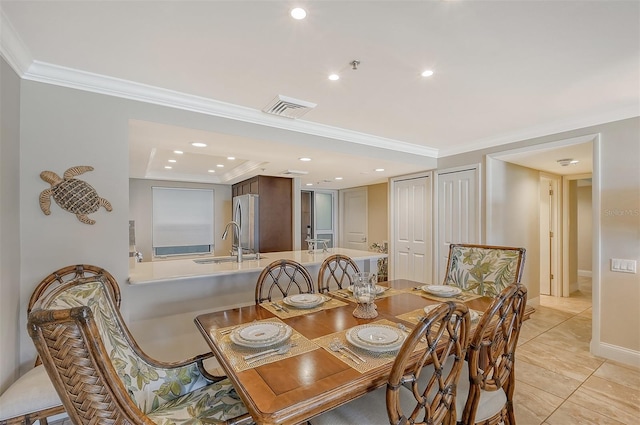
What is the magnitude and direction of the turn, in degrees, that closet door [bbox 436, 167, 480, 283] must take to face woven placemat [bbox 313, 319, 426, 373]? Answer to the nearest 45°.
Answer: approximately 45° to its left

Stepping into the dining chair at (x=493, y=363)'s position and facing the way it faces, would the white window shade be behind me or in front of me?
in front

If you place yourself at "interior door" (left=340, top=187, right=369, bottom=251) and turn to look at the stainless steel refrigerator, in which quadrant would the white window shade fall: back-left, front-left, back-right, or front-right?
front-right

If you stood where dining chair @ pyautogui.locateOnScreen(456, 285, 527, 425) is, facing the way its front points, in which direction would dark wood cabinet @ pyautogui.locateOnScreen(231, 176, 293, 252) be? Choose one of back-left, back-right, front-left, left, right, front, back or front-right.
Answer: front

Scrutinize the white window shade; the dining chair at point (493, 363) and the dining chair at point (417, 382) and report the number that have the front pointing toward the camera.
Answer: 1

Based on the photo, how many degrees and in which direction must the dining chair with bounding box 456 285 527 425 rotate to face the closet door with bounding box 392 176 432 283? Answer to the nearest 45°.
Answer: approximately 45° to its right

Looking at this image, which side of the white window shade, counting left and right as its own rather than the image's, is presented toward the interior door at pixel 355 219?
left

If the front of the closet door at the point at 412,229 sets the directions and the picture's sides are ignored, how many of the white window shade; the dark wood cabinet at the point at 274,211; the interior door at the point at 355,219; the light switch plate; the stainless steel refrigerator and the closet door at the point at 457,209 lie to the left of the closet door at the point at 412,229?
2

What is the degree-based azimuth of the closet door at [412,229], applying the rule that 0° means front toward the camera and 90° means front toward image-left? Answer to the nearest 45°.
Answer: approximately 45°

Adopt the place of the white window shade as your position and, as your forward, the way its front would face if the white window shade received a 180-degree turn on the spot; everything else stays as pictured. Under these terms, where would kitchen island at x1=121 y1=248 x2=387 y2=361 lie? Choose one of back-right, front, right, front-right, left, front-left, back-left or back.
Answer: back

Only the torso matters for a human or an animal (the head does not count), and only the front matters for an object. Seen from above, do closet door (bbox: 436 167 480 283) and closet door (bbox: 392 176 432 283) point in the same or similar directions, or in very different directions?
same or similar directions

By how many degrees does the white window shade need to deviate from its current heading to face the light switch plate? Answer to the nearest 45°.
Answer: approximately 45° to its left

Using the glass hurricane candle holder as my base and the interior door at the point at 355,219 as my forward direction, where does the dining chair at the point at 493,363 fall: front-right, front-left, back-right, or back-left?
back-right

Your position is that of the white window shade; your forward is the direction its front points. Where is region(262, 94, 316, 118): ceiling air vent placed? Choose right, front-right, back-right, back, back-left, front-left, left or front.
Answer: front

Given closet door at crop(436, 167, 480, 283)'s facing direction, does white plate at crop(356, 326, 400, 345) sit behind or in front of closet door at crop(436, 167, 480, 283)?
in front

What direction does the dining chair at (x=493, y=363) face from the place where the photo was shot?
facing away from the viewer and to the left of the viewer

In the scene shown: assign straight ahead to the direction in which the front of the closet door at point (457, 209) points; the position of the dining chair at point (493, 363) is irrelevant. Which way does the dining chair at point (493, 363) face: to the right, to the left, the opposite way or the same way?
to the right

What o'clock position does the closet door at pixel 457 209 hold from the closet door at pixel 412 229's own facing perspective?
the closet door at pixel 457 209 is roughly at 9 o'clock from the closet door at pixel 412 229.
